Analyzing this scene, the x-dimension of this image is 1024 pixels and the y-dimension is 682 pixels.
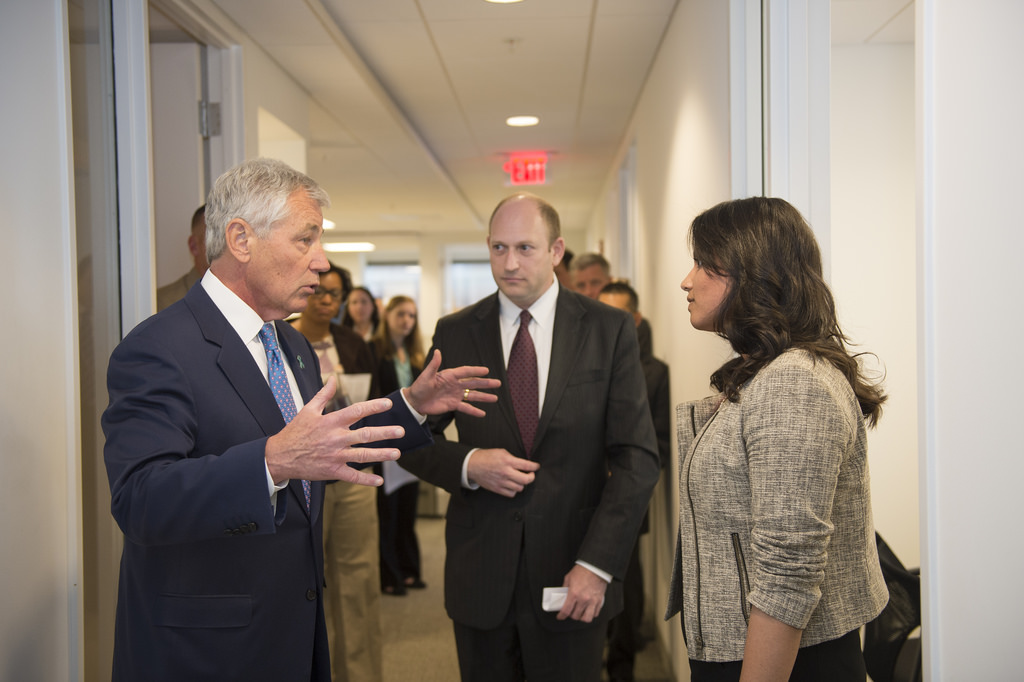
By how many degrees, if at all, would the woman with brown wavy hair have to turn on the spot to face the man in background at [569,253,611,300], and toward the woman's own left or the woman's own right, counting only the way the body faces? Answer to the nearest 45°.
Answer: approximately 90° to the woman's own right

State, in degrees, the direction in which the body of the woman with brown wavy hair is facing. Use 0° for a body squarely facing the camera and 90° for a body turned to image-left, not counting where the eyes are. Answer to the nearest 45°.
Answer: approximately 90°

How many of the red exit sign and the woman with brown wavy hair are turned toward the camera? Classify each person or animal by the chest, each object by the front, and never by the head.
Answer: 1

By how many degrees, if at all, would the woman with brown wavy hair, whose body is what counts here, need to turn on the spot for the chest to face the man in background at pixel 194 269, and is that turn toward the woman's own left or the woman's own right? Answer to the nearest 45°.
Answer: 0° — they already face them

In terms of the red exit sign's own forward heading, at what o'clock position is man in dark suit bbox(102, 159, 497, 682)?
The man in dark suit is roughly at 12 o'clock from the red exit sign.

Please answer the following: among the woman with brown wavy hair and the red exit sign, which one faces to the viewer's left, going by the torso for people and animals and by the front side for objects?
the woman with brown wavy hair

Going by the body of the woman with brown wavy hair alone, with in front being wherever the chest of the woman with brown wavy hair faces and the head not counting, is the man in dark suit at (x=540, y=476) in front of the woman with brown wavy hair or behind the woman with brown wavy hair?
in front

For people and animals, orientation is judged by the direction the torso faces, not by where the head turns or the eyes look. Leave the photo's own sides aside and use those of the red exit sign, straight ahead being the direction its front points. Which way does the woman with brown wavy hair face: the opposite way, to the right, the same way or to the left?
to the right

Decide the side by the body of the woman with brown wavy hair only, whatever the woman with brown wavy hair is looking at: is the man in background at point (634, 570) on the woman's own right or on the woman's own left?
on the woman's own right

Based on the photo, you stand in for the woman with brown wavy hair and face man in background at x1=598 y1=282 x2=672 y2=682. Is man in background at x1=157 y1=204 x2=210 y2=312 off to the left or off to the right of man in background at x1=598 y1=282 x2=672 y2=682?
left

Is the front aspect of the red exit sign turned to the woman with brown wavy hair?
yes

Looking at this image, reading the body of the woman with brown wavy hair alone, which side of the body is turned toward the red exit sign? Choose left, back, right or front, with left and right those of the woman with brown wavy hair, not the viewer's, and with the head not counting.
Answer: right

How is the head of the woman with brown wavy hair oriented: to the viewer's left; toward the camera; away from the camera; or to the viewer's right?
to the viewer's left
